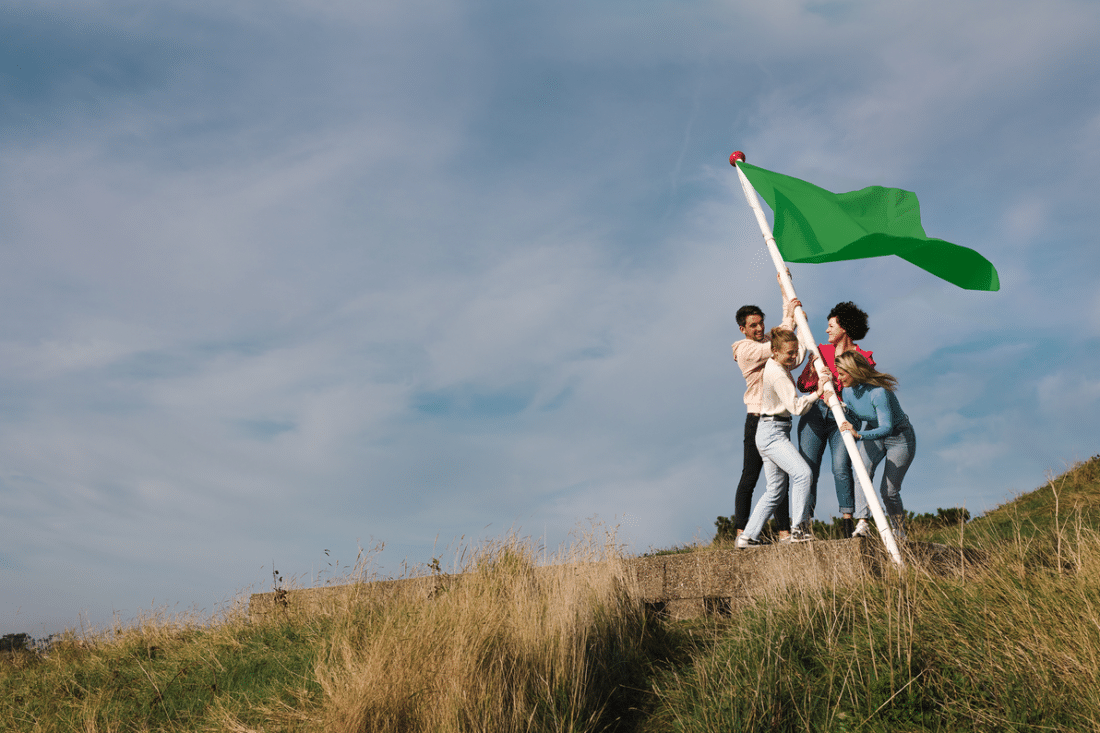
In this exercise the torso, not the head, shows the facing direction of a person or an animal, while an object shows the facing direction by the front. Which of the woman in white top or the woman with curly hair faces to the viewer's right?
the woman in white top

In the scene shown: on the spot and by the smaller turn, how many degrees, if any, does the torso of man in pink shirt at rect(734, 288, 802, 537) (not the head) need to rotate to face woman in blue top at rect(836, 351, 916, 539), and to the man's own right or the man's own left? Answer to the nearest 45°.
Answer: approximately 45° to the man's own left

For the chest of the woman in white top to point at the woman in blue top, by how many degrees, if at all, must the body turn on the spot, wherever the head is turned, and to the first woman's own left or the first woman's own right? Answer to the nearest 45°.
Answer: approximately 45° to the first woman's own left

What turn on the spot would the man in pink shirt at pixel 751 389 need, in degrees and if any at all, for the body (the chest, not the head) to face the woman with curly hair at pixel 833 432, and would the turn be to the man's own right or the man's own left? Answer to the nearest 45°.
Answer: approximately 45° to the man's own left

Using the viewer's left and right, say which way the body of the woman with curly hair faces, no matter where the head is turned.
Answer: facing the viewer and to the left of the viewer

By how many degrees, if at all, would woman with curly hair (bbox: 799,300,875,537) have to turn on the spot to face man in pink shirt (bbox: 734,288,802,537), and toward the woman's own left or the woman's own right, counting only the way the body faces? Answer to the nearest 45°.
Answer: approximately 45° to the woman's own right

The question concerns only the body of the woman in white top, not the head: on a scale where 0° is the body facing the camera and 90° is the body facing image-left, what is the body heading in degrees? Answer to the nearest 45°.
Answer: approximately 270°

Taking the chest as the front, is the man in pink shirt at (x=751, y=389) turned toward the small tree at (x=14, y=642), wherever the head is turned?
no

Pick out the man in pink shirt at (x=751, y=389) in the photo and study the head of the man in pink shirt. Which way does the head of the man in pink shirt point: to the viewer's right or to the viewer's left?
to the viewer's right

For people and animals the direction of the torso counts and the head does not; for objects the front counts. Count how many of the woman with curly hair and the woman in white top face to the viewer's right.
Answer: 1

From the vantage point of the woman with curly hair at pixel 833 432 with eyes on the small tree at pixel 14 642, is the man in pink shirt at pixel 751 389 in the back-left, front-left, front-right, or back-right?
front-left
